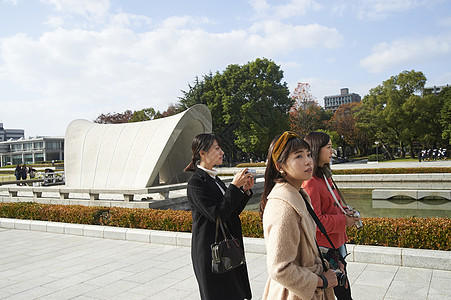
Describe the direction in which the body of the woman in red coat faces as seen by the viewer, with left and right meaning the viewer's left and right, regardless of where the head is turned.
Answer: facing to the right of the viewer

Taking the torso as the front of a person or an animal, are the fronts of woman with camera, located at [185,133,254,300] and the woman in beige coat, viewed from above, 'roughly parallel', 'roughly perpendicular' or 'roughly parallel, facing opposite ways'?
roughly parallel

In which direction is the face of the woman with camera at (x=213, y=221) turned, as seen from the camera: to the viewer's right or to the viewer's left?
to the viewer's right

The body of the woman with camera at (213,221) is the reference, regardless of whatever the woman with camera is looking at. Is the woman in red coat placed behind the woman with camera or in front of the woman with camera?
in front

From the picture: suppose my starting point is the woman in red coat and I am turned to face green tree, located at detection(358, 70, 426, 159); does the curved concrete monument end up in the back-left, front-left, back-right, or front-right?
front-left

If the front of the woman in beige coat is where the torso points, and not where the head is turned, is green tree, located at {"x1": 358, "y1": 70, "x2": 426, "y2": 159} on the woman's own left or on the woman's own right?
on the woman's own left
